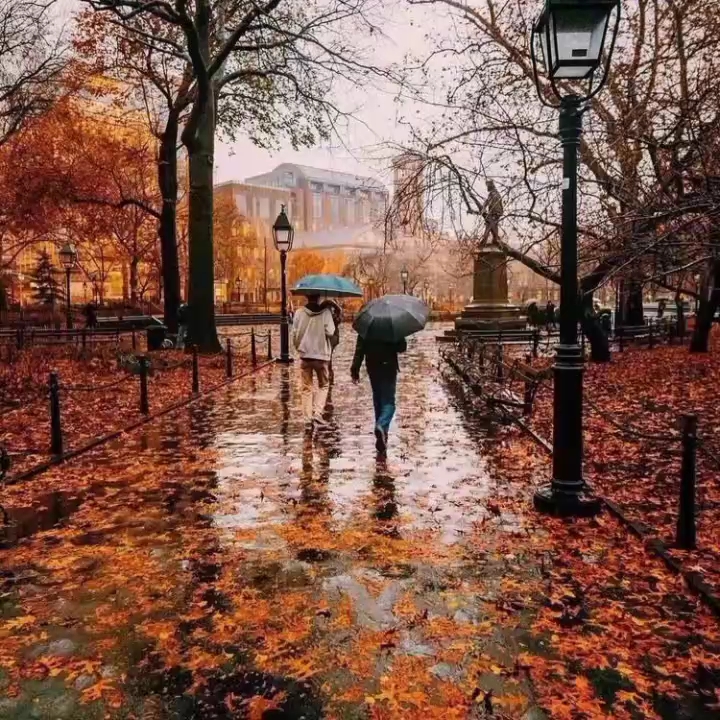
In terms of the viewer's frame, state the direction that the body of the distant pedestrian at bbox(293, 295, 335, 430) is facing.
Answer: away from the camera

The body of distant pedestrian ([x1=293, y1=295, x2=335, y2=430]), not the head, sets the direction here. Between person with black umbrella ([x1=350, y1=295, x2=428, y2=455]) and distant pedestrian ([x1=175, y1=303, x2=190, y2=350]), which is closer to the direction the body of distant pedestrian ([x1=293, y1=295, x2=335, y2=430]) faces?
the distant pedestrian

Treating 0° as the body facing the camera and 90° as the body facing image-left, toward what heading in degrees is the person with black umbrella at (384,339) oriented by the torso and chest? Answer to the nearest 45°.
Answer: approximately 180°

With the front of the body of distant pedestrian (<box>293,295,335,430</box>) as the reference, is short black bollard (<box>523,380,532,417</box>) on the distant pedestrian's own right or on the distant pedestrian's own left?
on the distant pedestrian's own right
